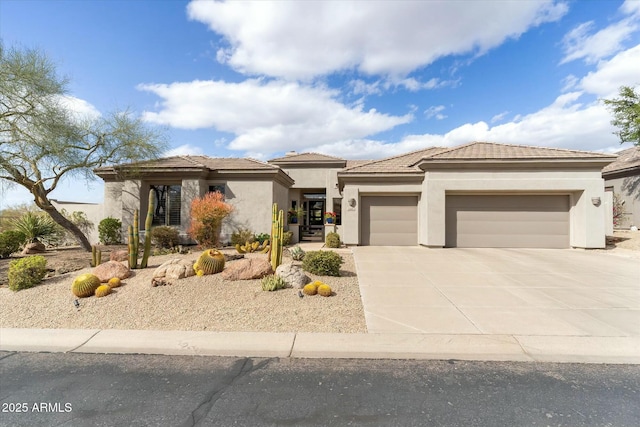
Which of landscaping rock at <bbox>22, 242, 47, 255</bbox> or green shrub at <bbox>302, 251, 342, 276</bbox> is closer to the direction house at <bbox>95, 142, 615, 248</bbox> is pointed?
the green shrub

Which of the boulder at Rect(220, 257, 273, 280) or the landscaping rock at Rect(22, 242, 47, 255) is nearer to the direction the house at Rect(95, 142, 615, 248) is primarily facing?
the boulder

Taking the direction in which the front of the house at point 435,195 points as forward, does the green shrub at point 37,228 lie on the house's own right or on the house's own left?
on the house's own right

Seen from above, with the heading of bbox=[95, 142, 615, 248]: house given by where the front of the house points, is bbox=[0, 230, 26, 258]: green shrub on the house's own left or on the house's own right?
on the house's own right

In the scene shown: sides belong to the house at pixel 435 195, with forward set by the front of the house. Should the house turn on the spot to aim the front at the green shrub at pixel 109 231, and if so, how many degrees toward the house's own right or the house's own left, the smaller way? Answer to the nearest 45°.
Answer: approximately 90° to the house's own right

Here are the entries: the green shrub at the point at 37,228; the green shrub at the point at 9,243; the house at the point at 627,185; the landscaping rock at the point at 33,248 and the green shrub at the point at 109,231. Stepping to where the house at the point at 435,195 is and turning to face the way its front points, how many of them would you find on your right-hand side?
4

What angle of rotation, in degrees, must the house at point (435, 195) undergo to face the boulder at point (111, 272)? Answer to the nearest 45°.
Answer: approximately 45° to its right

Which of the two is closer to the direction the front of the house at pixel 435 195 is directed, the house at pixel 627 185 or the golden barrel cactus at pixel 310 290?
the golden barrel cactus

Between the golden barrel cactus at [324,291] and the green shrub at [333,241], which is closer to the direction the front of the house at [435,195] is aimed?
the golden barrel cactus

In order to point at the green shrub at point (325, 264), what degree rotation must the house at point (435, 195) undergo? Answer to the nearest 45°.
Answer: approximately 45° to its right

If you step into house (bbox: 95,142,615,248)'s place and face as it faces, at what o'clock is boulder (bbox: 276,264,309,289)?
The boulder is roughly at 1 o'clock from the house.

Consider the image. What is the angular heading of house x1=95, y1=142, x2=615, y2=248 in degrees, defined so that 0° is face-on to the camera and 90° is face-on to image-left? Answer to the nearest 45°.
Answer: approximately 0°
